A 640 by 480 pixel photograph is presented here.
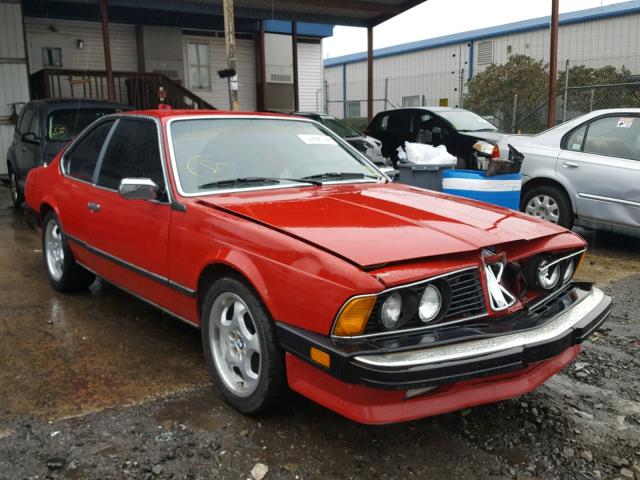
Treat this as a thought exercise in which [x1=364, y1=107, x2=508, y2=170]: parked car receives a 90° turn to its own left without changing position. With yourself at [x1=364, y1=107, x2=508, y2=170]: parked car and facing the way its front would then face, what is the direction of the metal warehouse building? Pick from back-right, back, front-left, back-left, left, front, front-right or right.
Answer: front-left

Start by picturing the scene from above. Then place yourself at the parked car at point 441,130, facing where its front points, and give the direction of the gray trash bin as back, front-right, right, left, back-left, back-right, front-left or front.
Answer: front-right

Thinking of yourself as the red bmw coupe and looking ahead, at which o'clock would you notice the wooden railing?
The wooden railing is roughly at 7 o'clock from the red bmw coupe.

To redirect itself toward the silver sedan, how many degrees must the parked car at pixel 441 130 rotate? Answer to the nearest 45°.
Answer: approximately 45° to its right

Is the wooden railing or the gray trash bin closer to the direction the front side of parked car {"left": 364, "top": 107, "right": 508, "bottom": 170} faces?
the gray trash bin

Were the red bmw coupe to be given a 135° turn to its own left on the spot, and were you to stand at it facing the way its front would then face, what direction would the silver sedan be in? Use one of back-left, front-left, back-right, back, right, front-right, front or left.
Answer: front-right

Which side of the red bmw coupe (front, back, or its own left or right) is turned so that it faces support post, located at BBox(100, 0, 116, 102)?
back

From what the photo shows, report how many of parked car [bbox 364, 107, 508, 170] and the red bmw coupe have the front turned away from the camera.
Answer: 0

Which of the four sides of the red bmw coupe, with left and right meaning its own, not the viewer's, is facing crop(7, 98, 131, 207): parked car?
back

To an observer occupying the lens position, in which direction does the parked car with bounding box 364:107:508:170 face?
facing the viewer and to the right of the viewer

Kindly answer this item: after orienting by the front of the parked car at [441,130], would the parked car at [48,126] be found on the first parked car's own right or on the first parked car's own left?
on the first parked car's own right
